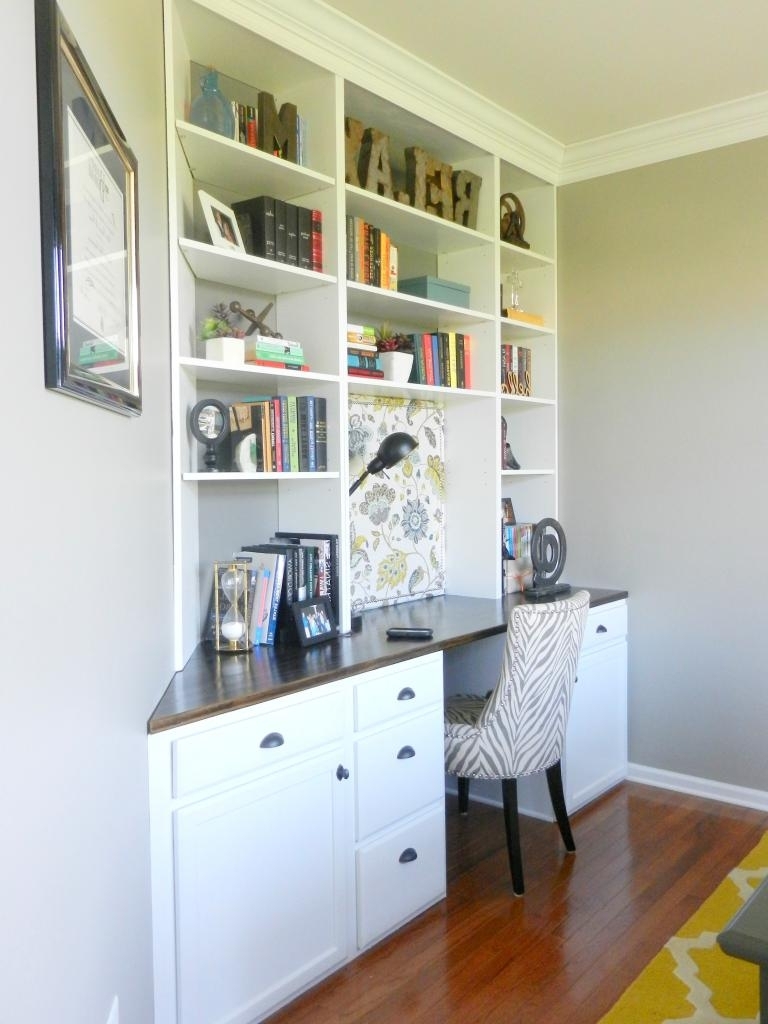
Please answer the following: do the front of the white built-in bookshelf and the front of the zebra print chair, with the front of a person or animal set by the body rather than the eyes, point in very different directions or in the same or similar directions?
very different directions

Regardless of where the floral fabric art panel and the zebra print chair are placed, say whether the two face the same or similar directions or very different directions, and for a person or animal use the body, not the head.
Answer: very different directions

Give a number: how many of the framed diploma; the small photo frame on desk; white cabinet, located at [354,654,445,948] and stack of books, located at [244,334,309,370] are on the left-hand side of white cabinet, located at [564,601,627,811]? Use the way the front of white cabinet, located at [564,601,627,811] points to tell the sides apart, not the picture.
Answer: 0

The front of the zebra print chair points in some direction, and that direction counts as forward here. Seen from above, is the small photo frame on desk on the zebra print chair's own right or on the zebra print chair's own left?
on the zebra print chair's own left

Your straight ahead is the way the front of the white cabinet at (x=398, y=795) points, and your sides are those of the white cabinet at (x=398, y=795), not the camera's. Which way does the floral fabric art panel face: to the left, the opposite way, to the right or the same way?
the same way

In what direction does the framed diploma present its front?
to the viewer's right

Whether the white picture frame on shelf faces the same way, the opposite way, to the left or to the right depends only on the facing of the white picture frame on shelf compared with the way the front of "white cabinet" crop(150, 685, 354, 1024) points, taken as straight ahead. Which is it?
the same way

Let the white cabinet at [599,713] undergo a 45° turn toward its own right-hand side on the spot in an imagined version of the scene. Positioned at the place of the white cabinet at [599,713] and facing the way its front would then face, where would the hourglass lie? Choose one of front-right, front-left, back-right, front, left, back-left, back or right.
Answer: front-right

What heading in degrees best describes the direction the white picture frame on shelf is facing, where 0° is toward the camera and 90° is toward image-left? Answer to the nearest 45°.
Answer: approximately 315°

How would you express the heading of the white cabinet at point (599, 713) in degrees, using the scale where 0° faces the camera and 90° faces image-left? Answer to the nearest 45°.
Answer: approximately 315°

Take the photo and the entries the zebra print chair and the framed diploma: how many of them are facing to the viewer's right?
1

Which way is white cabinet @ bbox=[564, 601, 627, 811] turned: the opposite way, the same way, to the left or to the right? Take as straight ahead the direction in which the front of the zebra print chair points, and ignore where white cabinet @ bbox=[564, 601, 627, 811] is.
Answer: the opposite way

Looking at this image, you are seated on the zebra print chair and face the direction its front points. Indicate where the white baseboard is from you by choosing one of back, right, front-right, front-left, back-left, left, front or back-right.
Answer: right
